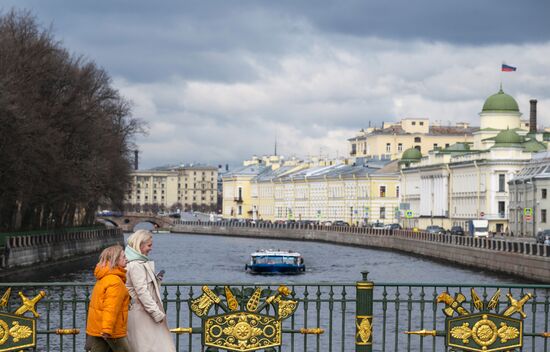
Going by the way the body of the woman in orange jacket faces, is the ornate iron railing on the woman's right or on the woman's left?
on the woman's left
